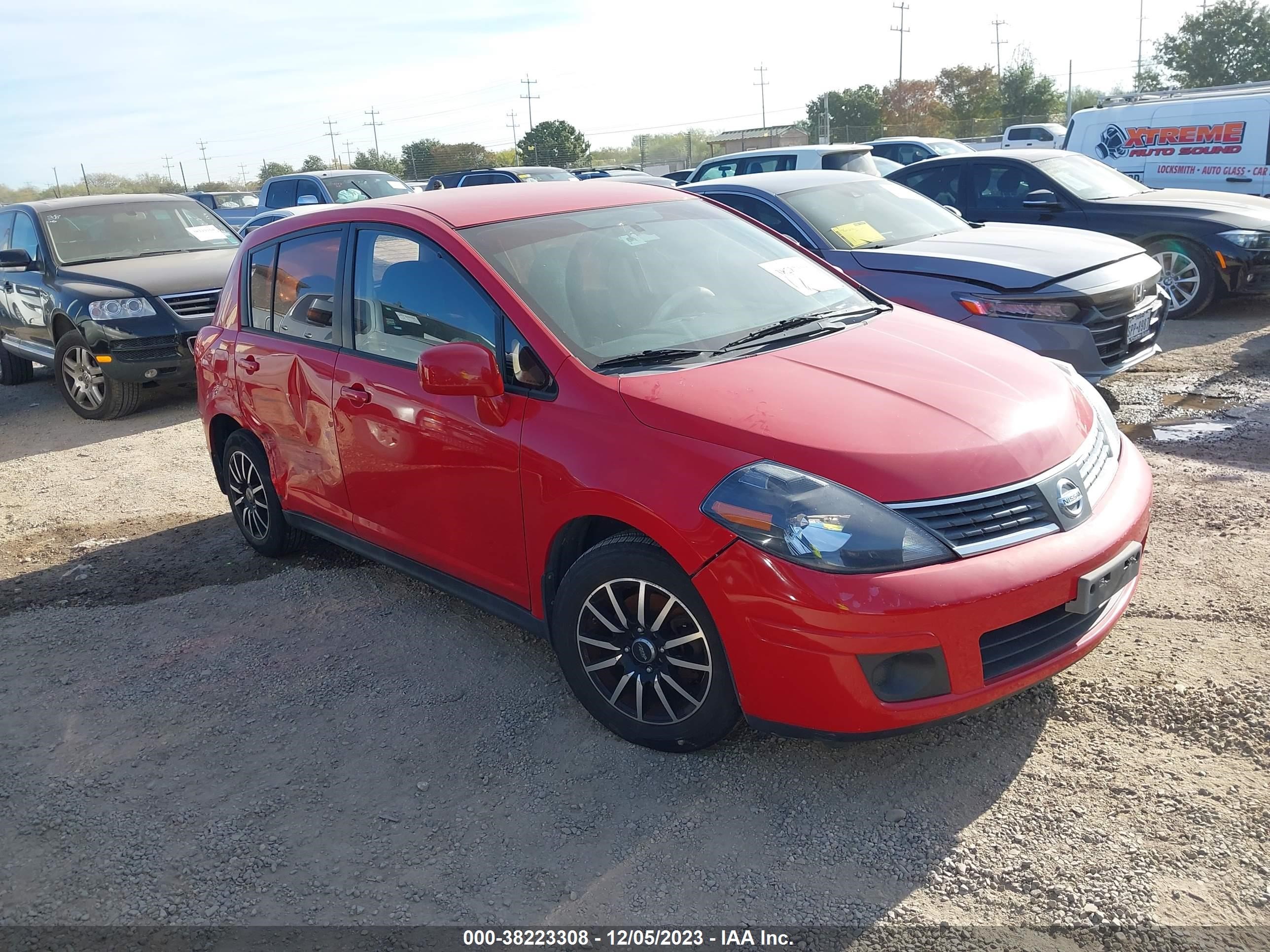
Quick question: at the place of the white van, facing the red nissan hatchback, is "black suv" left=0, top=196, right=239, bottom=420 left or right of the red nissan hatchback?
right

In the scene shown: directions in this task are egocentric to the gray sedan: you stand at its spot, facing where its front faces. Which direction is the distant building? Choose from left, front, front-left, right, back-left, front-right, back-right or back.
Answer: back-left

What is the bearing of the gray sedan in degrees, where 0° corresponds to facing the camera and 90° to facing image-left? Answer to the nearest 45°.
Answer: approximately 315°

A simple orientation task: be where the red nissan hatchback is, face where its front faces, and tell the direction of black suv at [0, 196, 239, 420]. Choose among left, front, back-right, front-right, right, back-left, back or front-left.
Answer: back

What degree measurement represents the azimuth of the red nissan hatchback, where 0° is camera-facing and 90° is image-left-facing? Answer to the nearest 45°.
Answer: approximately 315°

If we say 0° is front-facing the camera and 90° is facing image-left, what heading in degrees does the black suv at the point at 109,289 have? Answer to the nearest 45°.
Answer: approximately 315°

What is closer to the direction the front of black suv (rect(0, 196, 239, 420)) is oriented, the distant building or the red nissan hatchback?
the red nissan hatchback

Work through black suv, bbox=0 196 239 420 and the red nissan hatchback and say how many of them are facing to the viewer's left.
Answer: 0

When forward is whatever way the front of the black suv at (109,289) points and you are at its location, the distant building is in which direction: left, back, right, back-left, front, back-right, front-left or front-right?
left
